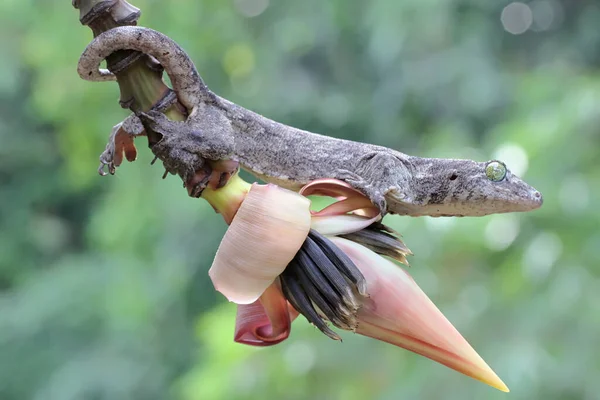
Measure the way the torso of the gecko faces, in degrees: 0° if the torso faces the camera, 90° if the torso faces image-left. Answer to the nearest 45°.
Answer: approximately 270°
